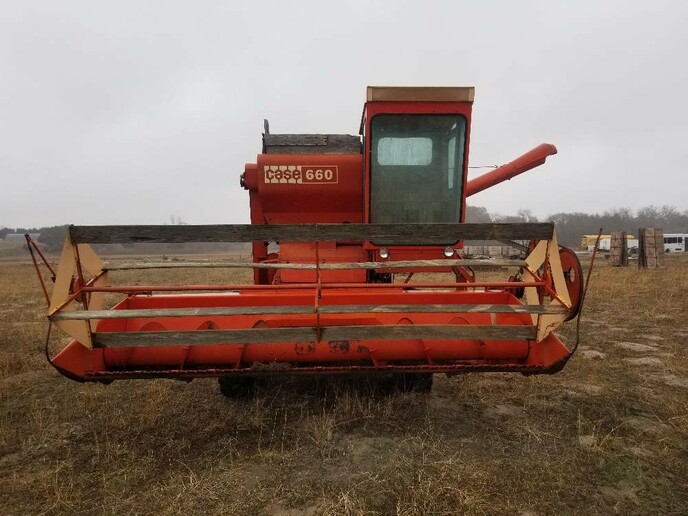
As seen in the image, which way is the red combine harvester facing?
toward the camera
